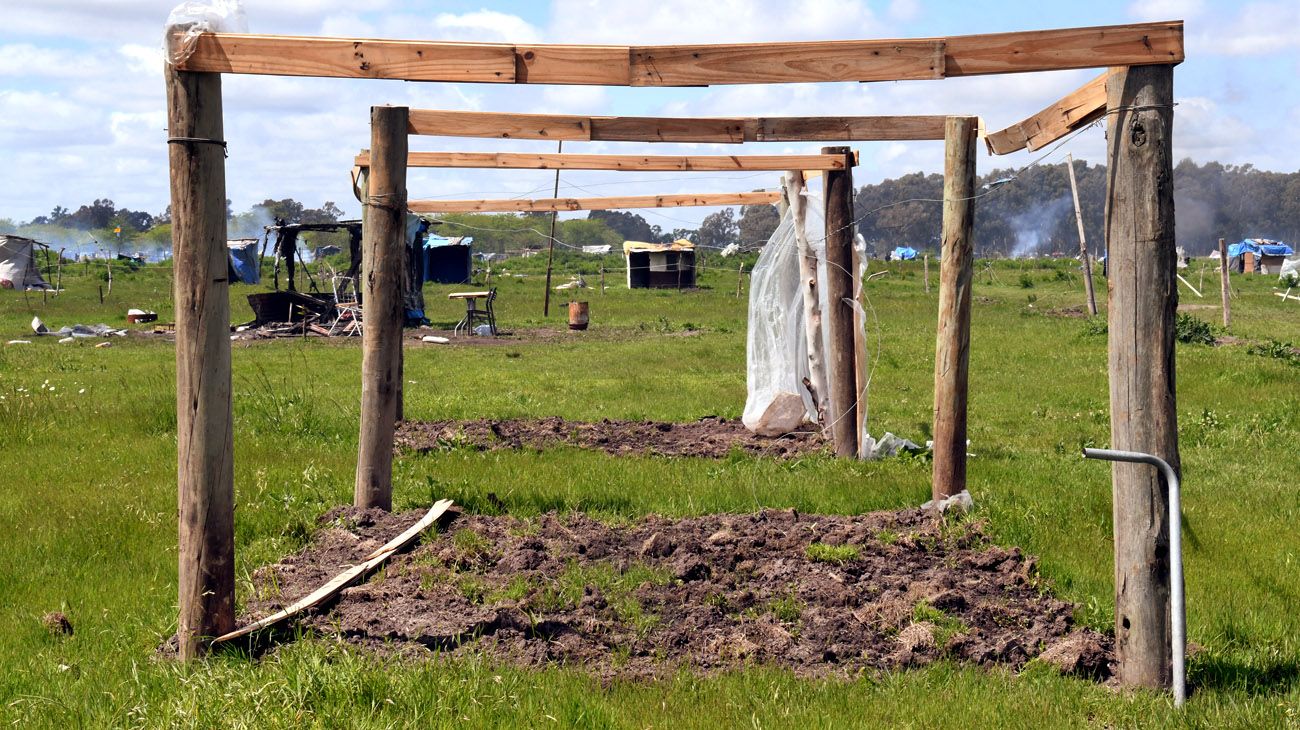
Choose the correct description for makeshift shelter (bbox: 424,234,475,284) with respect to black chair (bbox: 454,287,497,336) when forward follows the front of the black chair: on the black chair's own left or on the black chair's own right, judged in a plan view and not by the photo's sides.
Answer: on the black chair's own right

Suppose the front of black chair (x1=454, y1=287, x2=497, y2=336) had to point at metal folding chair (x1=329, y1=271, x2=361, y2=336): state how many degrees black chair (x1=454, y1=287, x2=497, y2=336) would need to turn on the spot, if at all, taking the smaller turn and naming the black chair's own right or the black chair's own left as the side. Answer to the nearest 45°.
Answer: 0° — it already faces it

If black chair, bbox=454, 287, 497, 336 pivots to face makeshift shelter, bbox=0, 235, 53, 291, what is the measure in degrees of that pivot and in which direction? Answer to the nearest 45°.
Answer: approximately 45° to its right

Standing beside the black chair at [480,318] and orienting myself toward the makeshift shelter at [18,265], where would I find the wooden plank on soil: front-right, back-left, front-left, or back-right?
back-left

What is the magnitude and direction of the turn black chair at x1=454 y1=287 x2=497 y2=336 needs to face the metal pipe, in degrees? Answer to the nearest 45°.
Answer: approximately 90° to its left

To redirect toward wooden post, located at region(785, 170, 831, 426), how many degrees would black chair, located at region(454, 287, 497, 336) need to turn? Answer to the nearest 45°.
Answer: approximately 90° to its left

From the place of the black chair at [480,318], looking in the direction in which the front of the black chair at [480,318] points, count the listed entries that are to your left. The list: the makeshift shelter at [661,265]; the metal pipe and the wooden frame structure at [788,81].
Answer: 2

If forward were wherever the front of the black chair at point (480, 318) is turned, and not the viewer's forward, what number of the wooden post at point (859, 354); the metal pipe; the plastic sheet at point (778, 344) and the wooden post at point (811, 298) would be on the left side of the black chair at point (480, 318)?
4

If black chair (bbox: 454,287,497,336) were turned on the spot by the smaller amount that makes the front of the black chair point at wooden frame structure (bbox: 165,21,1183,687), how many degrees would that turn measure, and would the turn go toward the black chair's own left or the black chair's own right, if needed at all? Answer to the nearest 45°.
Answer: approximately 90° to the black chair's own left

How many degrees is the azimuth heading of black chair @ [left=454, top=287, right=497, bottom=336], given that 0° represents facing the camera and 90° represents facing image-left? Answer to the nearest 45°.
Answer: approximately 90°

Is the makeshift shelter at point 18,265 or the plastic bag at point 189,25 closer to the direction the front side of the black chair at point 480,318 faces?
the makeshift shelter
